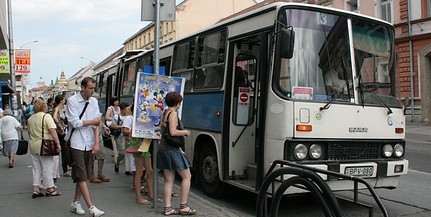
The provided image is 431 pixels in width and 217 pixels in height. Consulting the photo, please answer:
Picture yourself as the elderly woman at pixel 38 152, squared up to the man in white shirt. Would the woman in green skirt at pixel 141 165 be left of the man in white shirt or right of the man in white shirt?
left

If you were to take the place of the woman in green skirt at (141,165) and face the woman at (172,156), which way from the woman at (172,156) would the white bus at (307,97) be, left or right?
left

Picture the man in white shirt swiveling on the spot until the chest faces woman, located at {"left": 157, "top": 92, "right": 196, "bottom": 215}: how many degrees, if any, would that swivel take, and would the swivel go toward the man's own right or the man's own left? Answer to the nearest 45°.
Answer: approximately 45° to the man's own left

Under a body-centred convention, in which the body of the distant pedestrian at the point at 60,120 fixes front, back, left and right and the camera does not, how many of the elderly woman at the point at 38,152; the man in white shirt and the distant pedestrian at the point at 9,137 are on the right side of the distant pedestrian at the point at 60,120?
2

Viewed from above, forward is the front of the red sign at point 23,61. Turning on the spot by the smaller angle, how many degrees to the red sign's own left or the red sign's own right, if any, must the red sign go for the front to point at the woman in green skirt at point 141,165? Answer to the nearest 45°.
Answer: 0° — it already faces them

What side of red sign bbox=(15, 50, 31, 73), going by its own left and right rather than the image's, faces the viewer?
front

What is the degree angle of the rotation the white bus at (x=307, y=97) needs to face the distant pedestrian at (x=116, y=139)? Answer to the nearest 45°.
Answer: approximately 90° to its right
